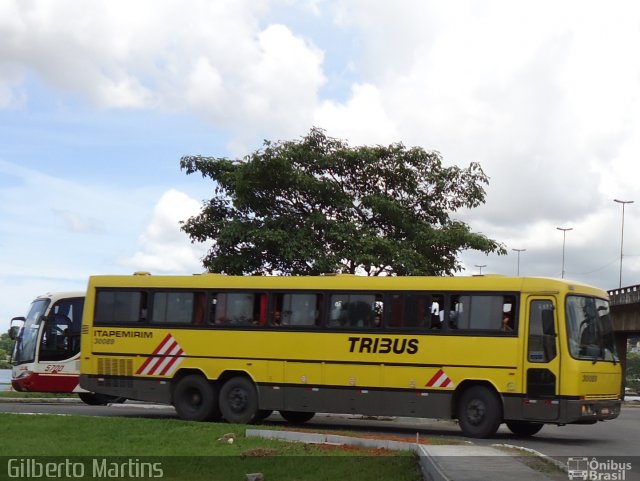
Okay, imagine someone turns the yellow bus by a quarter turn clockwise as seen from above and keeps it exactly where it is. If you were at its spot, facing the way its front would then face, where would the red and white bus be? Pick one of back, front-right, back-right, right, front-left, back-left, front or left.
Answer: right

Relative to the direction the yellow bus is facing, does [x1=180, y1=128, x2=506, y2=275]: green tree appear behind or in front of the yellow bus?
behind

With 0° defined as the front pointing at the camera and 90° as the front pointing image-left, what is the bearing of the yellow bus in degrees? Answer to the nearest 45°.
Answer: approximately 315°

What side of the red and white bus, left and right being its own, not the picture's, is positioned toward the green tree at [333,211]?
back

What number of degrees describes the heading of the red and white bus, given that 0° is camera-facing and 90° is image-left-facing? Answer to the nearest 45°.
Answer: approximately 45°
